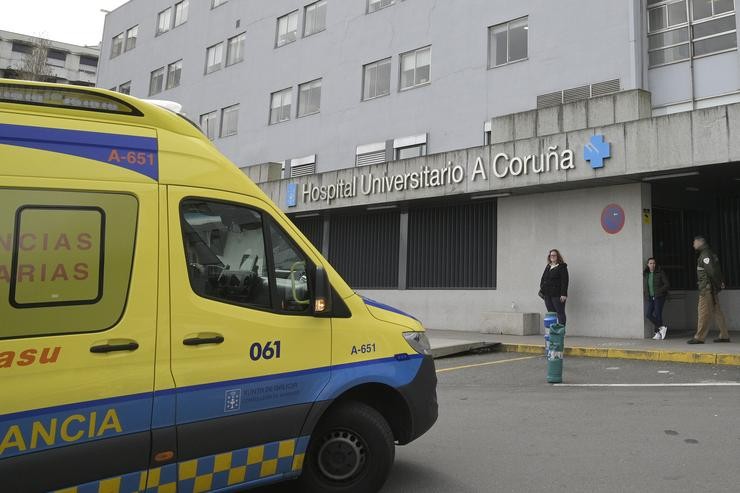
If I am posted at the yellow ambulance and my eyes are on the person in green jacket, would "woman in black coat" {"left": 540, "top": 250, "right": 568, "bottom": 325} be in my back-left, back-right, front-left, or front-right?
front-left

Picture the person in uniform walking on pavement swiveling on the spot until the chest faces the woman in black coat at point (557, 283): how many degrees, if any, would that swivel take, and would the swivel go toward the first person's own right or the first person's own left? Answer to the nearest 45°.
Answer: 0° — they already face them

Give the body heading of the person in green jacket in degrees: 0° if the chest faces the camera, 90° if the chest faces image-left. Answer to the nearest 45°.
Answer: approximately 90°

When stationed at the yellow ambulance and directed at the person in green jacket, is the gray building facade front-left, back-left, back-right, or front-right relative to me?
front-left
